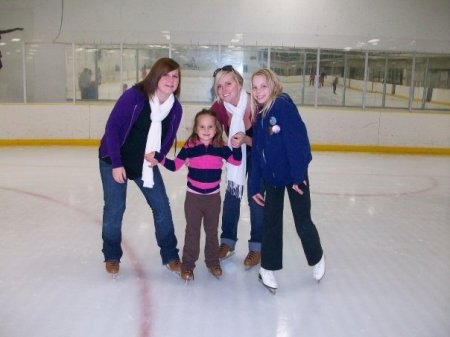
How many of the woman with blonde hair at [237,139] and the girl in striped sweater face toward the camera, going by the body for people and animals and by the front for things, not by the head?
2

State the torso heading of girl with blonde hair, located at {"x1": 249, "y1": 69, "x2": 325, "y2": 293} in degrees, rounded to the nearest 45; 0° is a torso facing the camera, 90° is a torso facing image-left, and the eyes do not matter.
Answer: approximately 45°

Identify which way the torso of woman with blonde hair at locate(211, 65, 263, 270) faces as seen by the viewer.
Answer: toward the camera

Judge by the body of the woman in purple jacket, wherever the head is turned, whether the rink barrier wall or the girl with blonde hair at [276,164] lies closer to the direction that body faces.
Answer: the girl with blonde hair

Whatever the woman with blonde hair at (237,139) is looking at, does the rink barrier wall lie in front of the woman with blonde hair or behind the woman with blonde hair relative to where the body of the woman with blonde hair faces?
behind

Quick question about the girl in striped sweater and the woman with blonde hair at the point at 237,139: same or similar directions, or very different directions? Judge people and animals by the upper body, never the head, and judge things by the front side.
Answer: same or similar directions

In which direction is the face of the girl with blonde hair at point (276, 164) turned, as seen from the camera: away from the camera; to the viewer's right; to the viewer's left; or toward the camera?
toward the camera

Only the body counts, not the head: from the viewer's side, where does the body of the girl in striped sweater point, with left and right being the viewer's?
facing the viewer
